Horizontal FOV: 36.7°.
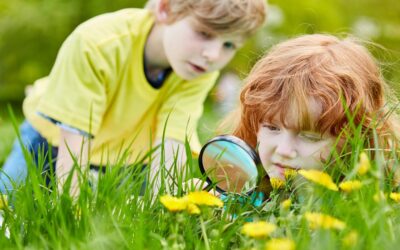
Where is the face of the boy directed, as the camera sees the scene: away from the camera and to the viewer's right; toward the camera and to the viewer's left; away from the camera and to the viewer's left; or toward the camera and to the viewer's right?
toward the camera and to the viewer's right

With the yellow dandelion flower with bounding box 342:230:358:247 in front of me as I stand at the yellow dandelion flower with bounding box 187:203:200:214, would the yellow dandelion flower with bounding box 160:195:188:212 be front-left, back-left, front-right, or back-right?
back-right

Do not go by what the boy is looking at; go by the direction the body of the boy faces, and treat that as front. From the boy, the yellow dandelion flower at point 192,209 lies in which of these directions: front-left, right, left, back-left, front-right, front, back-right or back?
front-right

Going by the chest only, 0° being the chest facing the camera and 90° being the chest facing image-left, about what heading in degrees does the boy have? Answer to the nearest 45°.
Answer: approximately 315°

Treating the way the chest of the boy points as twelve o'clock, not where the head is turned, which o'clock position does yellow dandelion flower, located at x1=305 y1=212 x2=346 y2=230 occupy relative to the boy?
The yellow dandelion flower is roughly at 1 o'clock from the boy.

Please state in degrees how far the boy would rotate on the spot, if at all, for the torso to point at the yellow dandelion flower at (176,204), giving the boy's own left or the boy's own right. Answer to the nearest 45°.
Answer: approximately 45° to the boy's own right

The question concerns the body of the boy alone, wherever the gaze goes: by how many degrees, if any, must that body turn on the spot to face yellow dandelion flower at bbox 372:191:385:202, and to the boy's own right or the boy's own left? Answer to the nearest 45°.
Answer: approximately 45° to the boy's own right
